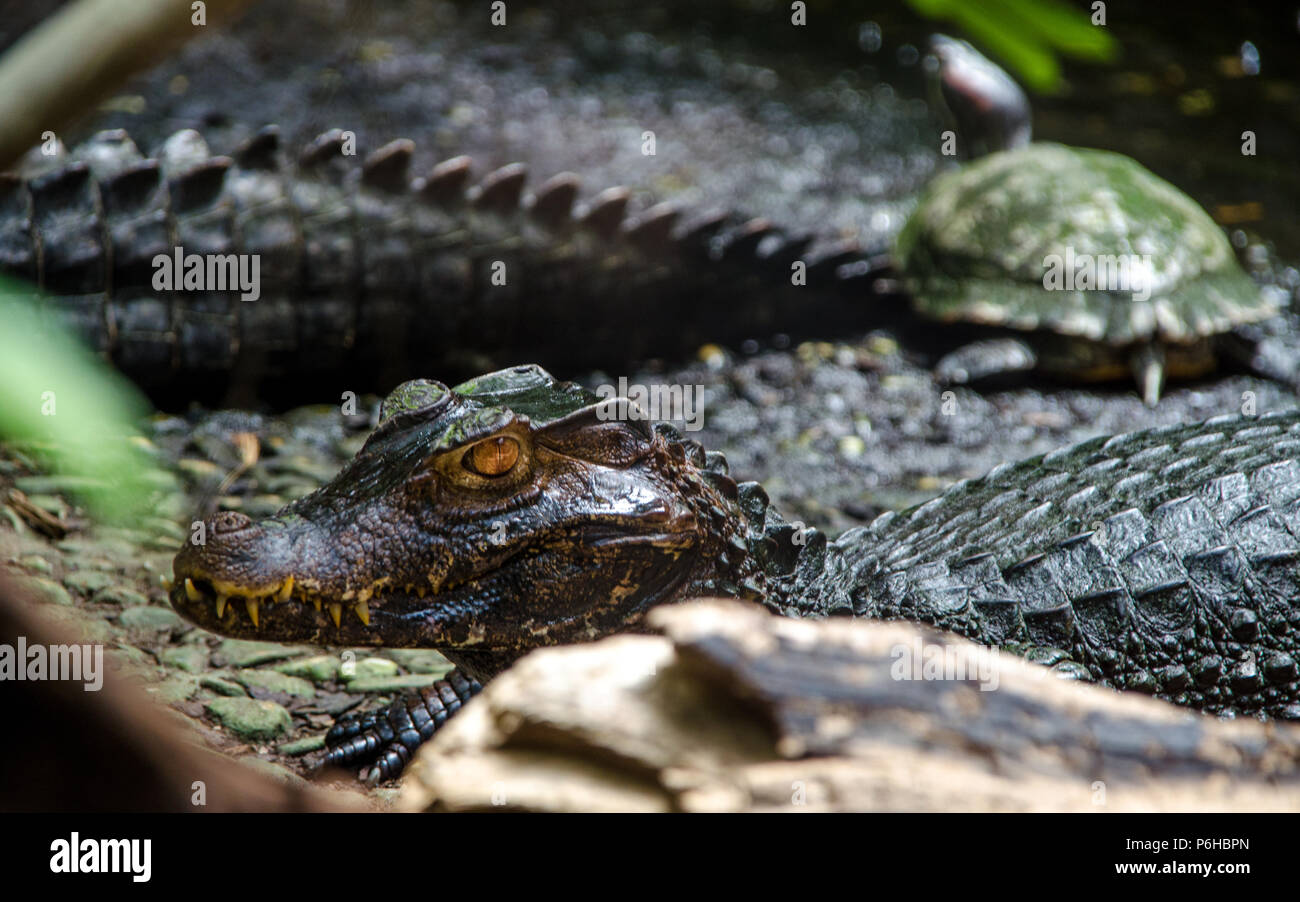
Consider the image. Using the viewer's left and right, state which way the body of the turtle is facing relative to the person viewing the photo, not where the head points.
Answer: facing away from the viewer and to the left of the viewer

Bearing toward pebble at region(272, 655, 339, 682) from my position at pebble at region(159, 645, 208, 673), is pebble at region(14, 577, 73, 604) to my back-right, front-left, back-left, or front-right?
back-left

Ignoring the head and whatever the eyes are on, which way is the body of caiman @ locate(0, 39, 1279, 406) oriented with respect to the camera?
to the viewer's left

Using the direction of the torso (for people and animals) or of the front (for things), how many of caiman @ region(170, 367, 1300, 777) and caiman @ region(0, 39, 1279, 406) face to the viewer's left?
2

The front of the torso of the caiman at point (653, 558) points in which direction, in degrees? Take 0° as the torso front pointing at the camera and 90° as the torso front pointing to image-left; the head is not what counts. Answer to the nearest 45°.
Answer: approximately 90°
